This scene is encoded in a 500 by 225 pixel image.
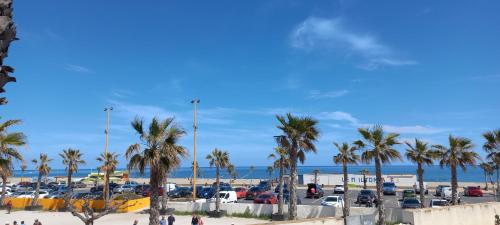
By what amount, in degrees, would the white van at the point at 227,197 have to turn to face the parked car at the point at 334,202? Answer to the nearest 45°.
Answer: approximately 135° to its left

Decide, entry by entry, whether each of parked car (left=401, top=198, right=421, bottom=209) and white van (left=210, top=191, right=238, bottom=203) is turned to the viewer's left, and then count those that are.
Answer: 1

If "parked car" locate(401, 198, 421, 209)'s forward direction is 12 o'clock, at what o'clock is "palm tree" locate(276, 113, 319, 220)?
The palm tree is roughly at 1 o'clock from the parked car.

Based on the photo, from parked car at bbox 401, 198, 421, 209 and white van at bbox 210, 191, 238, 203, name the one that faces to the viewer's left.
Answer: the white van

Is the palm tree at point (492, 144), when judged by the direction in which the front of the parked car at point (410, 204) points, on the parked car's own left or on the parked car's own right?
on the parked car's own left

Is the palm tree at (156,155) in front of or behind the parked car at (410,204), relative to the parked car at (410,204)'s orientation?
in front

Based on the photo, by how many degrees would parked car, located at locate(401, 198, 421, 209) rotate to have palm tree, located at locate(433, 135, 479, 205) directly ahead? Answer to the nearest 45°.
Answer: approximately 45° to its left

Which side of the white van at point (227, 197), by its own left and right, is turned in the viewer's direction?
left
